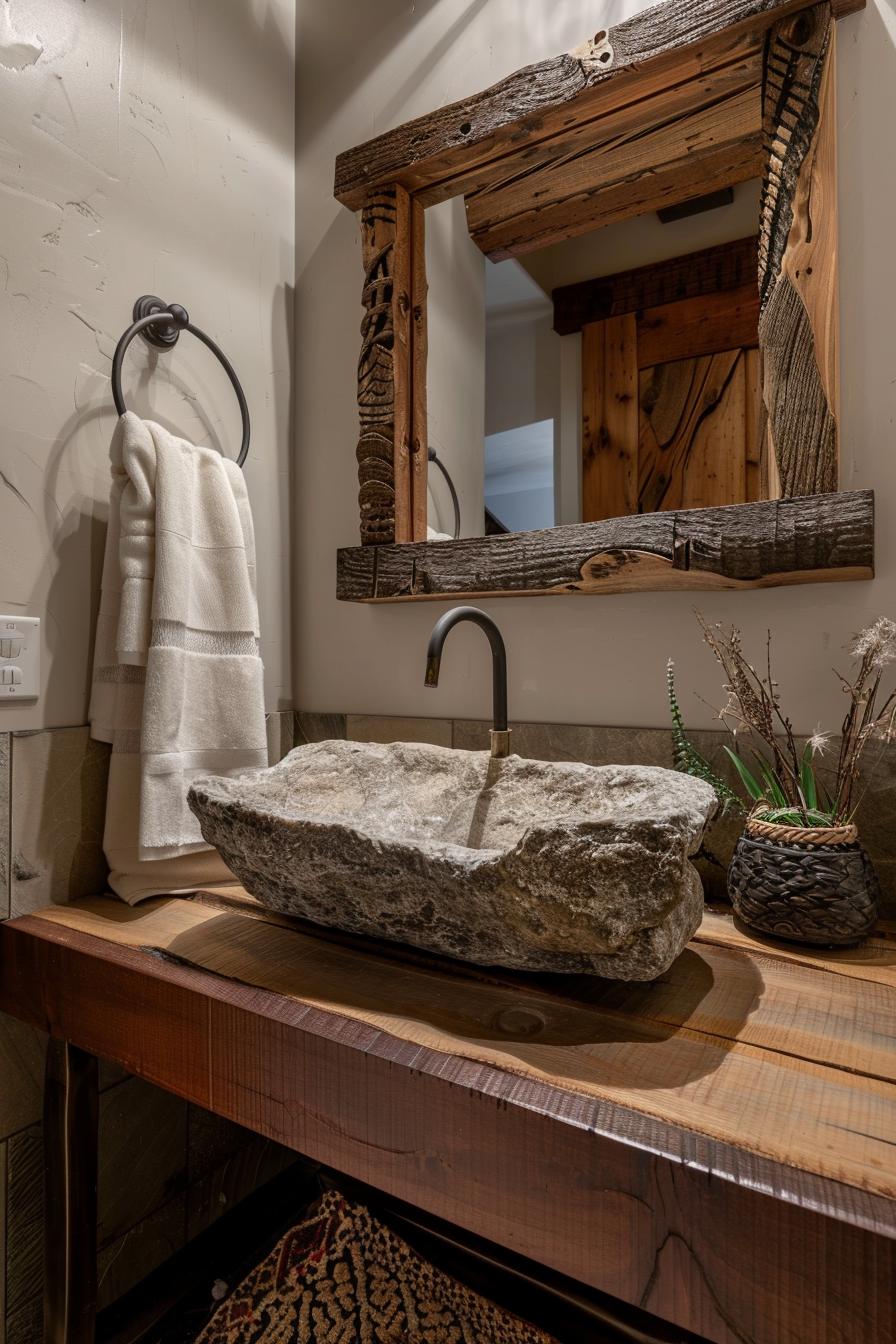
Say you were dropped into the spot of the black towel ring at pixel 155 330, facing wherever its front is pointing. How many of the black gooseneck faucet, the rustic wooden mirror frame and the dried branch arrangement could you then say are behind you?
0

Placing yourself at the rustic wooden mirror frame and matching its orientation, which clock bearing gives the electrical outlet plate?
The electrical outlet plate is roughly at 1 o'clock from the rustic wooden mirror frame.

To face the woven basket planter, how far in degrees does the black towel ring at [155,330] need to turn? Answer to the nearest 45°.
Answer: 0° — it already faces it

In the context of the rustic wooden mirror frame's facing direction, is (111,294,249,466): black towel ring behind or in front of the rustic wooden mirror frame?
in front

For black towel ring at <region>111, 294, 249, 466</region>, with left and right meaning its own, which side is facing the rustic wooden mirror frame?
front

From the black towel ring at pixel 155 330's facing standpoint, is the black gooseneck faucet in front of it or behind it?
in front

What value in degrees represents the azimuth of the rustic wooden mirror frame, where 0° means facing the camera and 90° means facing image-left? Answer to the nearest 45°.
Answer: approximately 45°

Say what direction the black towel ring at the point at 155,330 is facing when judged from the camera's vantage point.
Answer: facing the viewer and to the right of the viewer

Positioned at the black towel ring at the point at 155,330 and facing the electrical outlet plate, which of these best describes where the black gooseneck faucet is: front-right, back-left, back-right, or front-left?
back-left

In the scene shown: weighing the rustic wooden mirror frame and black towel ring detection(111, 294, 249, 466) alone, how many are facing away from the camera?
0

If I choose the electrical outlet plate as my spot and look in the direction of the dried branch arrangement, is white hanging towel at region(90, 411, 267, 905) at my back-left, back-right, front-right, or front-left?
front-left
